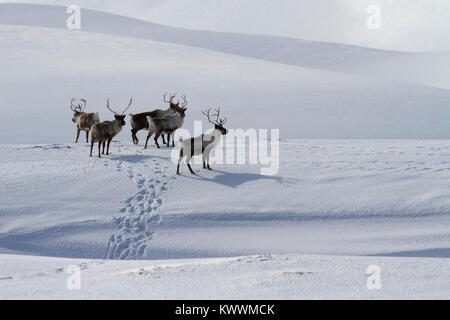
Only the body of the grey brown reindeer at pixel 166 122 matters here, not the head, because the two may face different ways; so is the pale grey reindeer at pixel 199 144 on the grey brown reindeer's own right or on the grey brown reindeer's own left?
on the grey brown reindeer's own right

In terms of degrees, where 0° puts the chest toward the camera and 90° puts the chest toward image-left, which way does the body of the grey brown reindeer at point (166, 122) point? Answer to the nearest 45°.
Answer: approximately 270°
